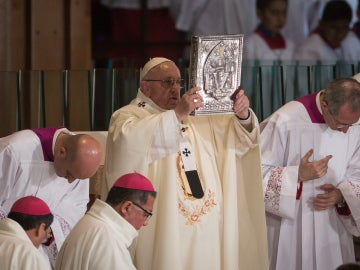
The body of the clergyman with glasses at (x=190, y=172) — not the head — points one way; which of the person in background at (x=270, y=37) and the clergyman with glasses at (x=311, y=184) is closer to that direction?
the clergyman with glasses

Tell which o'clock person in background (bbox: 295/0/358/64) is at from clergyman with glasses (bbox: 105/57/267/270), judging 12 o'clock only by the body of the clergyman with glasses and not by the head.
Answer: The person in background is roughly at 8 o'clock from the clergyman with glasses.

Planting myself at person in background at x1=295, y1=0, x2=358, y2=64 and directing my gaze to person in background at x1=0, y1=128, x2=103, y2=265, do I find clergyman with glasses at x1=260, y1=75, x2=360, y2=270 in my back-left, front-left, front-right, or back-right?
front-left

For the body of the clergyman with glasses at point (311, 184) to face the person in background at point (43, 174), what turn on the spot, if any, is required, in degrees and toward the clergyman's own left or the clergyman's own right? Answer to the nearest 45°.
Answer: approximately 90° to the clergyman's own right

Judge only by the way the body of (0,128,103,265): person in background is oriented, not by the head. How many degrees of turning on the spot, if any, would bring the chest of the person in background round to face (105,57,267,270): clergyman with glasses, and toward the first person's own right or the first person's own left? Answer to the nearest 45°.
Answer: approximately 45° to the first person's own left

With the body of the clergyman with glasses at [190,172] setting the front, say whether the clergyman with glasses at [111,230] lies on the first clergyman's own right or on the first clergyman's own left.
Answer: on the first clergyman's own right

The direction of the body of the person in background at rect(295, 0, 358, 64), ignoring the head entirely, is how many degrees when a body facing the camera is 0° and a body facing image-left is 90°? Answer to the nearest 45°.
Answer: approximately 315°

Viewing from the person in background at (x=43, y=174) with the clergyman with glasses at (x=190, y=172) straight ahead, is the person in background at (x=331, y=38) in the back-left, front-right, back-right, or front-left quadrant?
front-left

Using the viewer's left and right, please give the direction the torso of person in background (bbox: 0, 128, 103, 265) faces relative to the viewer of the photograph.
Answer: facing the viewer and to the right of the viewer

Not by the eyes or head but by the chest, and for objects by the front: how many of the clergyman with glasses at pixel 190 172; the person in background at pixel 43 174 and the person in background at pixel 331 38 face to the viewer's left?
0

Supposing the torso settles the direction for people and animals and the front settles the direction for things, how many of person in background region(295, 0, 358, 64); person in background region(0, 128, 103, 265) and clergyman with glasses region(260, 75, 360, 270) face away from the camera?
0

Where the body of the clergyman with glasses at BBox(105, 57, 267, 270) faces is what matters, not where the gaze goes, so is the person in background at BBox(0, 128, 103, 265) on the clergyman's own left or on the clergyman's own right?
on the clergyman's own right
